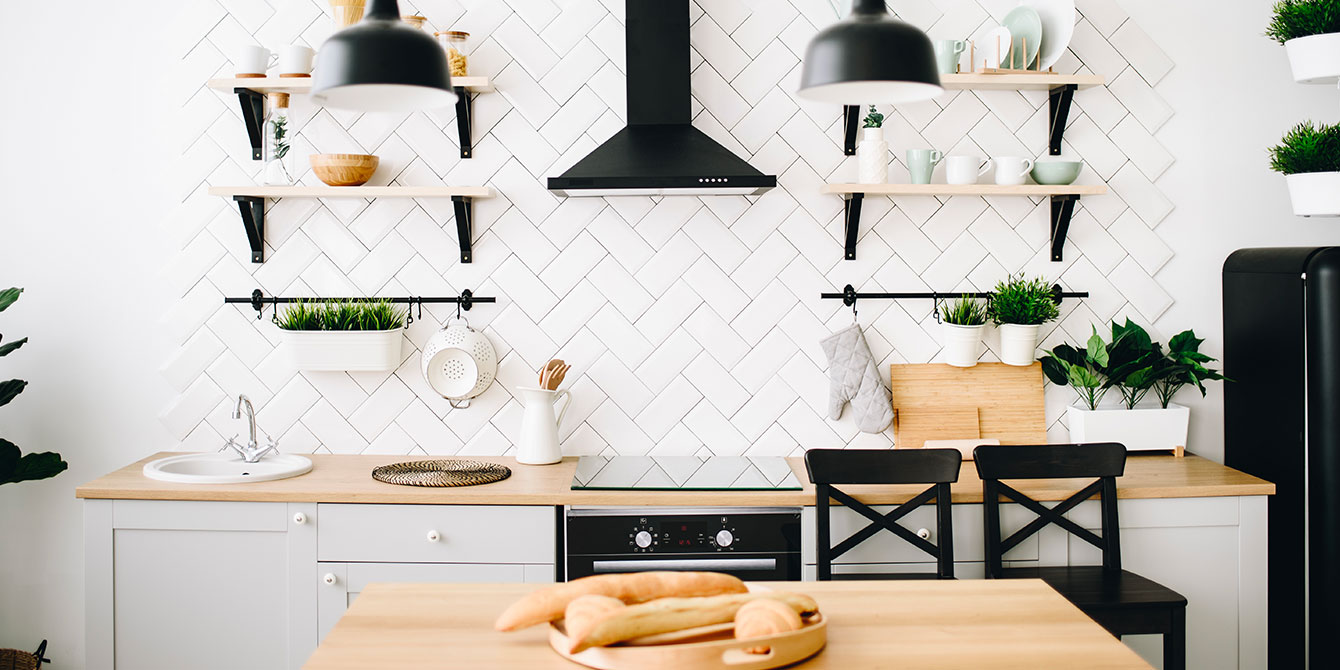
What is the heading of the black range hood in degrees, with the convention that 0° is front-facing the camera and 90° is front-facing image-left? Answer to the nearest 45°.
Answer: approximately 0°

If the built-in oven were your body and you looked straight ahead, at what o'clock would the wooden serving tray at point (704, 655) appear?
The wooden serving tray is roughly at 12 o'clock from the built-in oven.

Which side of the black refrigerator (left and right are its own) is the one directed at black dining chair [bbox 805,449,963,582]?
right

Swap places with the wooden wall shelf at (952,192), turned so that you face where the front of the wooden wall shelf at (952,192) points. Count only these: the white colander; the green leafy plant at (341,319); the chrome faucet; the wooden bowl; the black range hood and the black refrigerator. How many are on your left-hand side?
1

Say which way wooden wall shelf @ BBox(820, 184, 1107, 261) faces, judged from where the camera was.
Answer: facing the viewer

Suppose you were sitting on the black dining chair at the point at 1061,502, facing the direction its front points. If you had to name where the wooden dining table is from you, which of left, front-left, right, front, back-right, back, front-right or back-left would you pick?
front-right

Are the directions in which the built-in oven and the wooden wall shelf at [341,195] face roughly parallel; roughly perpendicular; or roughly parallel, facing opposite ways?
roughly parallel

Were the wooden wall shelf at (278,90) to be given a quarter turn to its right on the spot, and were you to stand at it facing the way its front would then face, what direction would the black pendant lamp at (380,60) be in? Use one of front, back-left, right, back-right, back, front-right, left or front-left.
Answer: left

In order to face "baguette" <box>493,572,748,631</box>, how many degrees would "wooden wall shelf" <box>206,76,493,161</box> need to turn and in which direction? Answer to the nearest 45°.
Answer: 0° — it already faces it

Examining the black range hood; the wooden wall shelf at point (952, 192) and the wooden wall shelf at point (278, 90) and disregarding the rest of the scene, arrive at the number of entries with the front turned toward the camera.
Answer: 3

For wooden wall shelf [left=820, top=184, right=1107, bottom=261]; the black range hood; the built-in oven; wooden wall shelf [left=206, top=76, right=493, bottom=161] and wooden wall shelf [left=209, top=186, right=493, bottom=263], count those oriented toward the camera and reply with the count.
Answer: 5

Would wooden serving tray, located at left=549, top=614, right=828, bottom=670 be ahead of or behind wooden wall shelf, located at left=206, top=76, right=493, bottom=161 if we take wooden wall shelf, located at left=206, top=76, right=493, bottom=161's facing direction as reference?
ahead

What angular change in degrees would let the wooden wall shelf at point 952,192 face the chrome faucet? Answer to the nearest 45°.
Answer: approximately 90° to its right

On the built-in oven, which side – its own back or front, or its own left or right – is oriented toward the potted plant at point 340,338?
right

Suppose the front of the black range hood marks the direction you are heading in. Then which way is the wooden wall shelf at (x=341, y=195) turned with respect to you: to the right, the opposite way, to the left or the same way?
the same way

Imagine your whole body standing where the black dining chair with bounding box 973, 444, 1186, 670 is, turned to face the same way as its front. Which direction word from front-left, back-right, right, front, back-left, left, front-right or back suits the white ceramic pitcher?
back-right

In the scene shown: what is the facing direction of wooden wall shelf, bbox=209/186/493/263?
toward the camera
